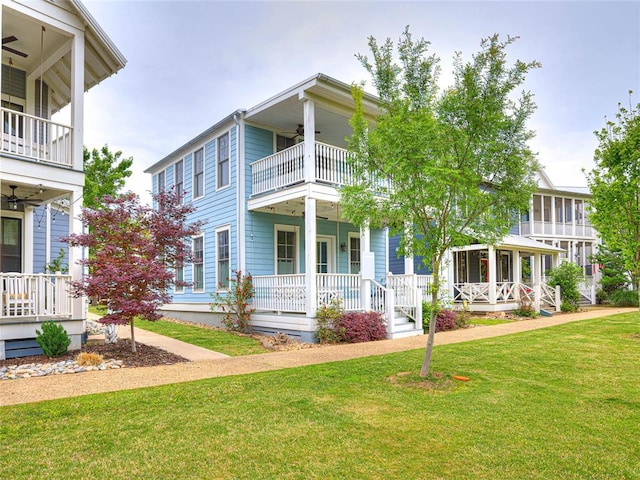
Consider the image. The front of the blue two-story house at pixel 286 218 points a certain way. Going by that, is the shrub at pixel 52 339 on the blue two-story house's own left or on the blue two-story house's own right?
on the blue two-story house's own right

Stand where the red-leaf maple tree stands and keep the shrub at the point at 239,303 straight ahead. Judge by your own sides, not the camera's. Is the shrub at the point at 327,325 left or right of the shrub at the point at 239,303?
right

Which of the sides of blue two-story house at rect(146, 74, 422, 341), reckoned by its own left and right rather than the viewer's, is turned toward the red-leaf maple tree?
right

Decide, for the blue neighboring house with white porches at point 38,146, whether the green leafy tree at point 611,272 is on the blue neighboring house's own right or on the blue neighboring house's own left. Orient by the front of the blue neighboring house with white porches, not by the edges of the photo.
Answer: on the blue neighboring house's own left

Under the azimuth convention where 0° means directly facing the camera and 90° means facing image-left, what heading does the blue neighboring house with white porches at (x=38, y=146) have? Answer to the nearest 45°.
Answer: approximately 0°

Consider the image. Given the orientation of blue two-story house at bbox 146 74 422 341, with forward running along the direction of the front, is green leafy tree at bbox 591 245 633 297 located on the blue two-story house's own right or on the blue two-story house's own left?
on the blue two-story house's own left

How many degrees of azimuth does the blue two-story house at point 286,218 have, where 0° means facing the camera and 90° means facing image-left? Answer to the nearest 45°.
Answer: approximately 315°
